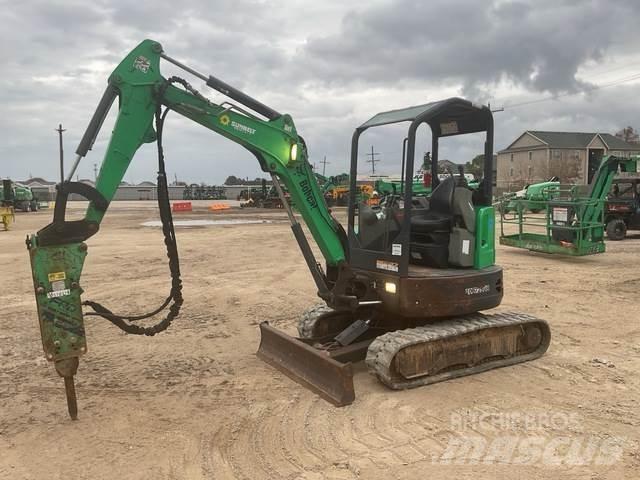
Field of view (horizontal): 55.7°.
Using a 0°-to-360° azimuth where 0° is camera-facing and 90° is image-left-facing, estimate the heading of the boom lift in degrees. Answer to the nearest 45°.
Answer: approximately 45°

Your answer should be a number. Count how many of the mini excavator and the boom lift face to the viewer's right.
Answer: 0

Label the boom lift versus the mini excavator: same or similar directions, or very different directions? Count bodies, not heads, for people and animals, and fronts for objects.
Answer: same or similar directions

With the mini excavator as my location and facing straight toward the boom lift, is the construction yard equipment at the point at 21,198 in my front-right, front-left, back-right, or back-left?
front-left

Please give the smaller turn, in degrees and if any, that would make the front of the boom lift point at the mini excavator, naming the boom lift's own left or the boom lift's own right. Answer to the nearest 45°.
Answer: approximately 45° to the boom lift's own left

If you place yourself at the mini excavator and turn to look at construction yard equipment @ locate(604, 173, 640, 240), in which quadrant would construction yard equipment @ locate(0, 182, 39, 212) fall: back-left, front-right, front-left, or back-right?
front-left

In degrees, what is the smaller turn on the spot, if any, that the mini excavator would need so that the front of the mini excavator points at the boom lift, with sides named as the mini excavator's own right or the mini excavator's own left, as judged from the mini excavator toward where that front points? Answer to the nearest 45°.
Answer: approximately 180°

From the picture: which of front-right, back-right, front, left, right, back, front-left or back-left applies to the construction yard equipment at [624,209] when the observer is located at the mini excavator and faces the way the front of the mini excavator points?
back

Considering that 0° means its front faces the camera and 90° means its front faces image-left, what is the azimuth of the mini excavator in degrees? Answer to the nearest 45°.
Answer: approximately 45°

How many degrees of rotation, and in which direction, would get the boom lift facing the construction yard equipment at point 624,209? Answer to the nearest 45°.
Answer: approximately 135° to its right
